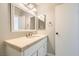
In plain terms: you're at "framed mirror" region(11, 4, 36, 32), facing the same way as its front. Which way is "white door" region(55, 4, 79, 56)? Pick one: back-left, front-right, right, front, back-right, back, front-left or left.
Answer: front-left

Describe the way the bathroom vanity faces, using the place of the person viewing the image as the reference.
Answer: facing the viewer and to the right of the viewer

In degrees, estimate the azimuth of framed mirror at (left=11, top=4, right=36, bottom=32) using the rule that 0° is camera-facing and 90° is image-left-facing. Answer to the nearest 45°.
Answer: approximately 315°

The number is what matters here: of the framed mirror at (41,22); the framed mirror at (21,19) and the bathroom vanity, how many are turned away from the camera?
0

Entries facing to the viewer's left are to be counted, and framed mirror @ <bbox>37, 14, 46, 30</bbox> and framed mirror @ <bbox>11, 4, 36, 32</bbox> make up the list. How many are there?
0

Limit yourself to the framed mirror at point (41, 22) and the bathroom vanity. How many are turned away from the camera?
0
